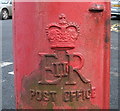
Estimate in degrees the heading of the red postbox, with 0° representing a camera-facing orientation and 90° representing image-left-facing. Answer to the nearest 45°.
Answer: approximately 0°
